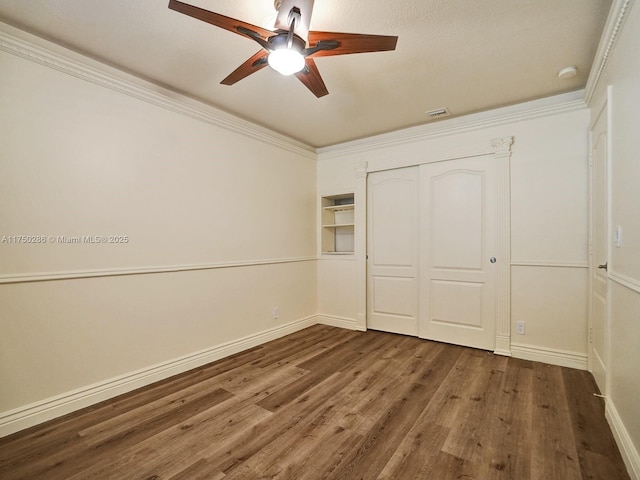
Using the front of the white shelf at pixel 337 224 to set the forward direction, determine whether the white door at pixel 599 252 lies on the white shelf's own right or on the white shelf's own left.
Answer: on the white shelf's own left

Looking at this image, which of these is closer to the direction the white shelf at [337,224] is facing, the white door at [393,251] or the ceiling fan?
the ceiling fan

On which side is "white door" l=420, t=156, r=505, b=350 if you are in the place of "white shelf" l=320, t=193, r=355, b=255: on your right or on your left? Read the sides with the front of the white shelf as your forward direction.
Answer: on your left

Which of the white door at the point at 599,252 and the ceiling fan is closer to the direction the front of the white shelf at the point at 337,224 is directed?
the ceiling fan

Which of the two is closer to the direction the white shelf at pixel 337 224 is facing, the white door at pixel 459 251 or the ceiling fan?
the ceiling fan

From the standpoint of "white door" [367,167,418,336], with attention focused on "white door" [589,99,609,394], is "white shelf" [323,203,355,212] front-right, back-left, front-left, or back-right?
back-right

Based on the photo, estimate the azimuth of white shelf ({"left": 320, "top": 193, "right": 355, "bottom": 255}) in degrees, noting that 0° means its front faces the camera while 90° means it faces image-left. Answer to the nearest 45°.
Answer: approximately 45°

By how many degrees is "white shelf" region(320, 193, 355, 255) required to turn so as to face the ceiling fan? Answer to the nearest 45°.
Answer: approximately 45° to its left

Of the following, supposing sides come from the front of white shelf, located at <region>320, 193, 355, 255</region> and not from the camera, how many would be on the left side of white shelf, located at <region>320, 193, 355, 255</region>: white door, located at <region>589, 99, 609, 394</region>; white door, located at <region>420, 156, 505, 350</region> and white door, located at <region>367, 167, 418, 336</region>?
3

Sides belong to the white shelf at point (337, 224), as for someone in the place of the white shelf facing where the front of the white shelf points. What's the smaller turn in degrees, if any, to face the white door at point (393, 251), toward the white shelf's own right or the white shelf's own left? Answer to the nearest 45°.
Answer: approximately 90° to the white shelf's own left
